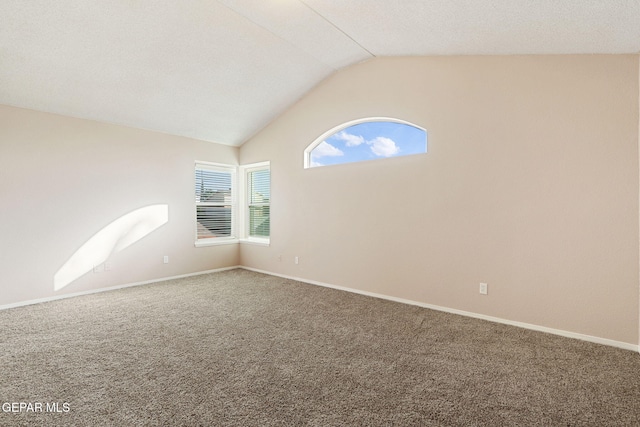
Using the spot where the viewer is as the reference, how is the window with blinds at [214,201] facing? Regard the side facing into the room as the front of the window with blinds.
facing the viewer and to the right of the viewer

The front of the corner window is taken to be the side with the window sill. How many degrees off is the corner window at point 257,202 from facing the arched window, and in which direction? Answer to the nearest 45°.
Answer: approximately 90° to its left

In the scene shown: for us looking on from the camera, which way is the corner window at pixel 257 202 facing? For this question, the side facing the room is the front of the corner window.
facing the viewer and to the left of the viewer
